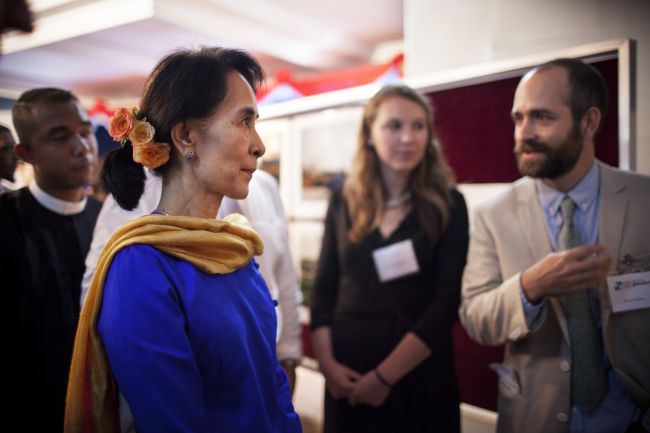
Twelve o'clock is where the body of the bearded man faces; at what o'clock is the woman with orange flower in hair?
The woman with orange flower in hair is roughly at 12 o'clock from the bearded man.

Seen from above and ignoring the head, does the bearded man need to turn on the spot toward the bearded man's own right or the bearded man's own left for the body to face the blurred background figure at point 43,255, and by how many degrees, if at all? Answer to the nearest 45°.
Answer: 0° — they already face them

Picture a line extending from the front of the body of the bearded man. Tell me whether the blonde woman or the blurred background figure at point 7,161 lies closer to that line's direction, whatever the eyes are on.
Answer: the blurred background figure

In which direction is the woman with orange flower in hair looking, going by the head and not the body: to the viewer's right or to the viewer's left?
to the viewer's right

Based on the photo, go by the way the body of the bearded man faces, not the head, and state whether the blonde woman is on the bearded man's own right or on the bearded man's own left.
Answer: on the bearded man's own right

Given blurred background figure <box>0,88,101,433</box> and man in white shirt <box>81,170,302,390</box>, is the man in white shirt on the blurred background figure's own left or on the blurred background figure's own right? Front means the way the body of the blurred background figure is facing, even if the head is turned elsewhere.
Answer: on the blurred background figure's own left

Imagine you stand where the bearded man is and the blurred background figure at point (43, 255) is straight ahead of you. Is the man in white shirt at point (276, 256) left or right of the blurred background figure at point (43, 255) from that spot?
right

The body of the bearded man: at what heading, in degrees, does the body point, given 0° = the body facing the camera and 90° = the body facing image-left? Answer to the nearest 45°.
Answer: approximately 45°

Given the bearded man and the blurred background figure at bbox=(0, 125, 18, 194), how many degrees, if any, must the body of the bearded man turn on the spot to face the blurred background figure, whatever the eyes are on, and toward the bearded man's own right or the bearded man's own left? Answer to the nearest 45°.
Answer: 0° — they already face them
